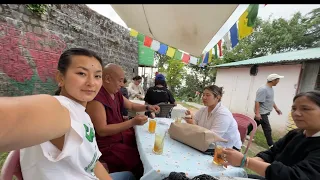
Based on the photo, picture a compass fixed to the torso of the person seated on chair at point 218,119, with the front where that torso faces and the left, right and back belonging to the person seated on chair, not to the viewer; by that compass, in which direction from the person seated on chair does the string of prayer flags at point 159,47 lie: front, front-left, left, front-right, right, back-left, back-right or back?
right

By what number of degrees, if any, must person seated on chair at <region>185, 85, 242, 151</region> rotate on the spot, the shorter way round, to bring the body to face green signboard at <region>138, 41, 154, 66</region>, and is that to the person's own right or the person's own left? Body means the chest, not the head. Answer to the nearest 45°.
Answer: approximately 90° to the person's own right

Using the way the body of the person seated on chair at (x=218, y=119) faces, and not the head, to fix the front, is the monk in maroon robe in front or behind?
in front

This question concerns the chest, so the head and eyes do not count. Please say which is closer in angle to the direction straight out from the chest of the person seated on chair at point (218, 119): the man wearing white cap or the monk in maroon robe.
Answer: the monk in maroon robe

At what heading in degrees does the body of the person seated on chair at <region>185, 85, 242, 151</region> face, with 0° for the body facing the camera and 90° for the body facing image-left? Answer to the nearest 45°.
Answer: approximately 45°

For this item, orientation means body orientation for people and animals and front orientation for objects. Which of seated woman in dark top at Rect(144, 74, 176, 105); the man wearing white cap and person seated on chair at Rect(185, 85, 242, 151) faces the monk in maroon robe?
the person seated on chair

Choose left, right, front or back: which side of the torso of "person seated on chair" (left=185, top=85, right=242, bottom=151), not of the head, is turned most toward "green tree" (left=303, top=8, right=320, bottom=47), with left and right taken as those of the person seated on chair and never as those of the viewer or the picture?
back

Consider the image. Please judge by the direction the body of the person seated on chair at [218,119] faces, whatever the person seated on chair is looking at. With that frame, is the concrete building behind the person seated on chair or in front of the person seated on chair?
behind
